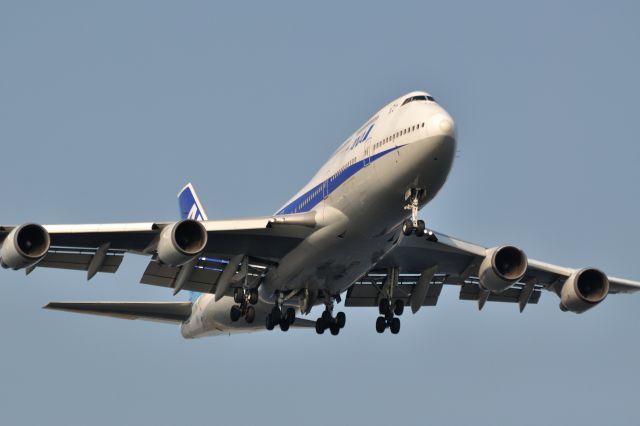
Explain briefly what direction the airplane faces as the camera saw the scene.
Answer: facing the viewer and to the right of the viewer
